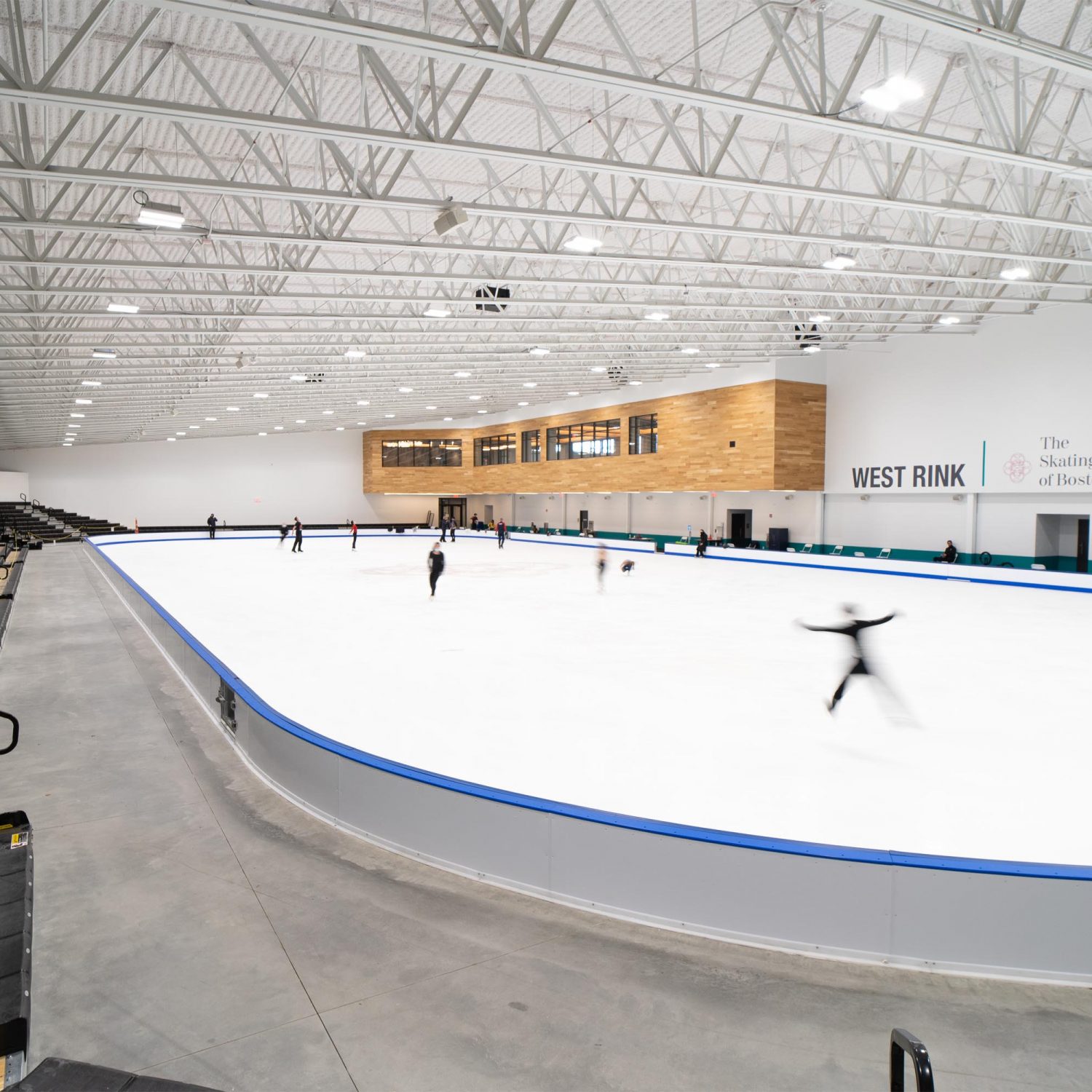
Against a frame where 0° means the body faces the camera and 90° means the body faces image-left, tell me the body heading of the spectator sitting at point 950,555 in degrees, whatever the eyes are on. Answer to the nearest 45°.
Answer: approximately 45°

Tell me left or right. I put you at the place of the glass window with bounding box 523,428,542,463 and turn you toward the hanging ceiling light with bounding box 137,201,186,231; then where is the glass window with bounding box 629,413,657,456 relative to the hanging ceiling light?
left

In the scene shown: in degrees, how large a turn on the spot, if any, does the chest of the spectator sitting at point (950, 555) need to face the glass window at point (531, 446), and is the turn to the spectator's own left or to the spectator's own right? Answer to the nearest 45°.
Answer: approximately 90° to the spectator's own right

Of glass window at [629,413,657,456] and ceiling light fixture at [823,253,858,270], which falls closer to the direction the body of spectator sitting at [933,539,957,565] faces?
the ceiling light fixture

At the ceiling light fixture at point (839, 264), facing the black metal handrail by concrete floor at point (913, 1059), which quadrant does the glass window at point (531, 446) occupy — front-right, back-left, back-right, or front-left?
back-right

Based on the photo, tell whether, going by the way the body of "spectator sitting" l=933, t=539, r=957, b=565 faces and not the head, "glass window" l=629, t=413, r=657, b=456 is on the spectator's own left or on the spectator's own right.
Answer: on the spectator's own right

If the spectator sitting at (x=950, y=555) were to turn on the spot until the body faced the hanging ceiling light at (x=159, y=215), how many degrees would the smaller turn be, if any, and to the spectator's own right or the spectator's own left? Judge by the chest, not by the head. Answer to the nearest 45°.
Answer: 0° — they already face it

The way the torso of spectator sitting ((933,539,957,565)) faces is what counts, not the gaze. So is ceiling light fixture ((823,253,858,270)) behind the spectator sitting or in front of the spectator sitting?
in front

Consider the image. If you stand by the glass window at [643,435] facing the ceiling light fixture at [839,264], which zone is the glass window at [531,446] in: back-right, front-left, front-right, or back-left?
back-right

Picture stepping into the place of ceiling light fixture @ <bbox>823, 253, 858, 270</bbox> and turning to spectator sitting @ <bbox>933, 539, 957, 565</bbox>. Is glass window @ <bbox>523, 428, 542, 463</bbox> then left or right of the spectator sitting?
left

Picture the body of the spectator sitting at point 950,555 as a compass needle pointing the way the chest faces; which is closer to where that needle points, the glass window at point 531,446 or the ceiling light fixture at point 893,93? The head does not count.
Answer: the ceiling light fixture

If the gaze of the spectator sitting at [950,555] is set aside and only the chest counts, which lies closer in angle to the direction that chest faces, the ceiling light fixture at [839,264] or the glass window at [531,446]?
the ceiling light fixture
